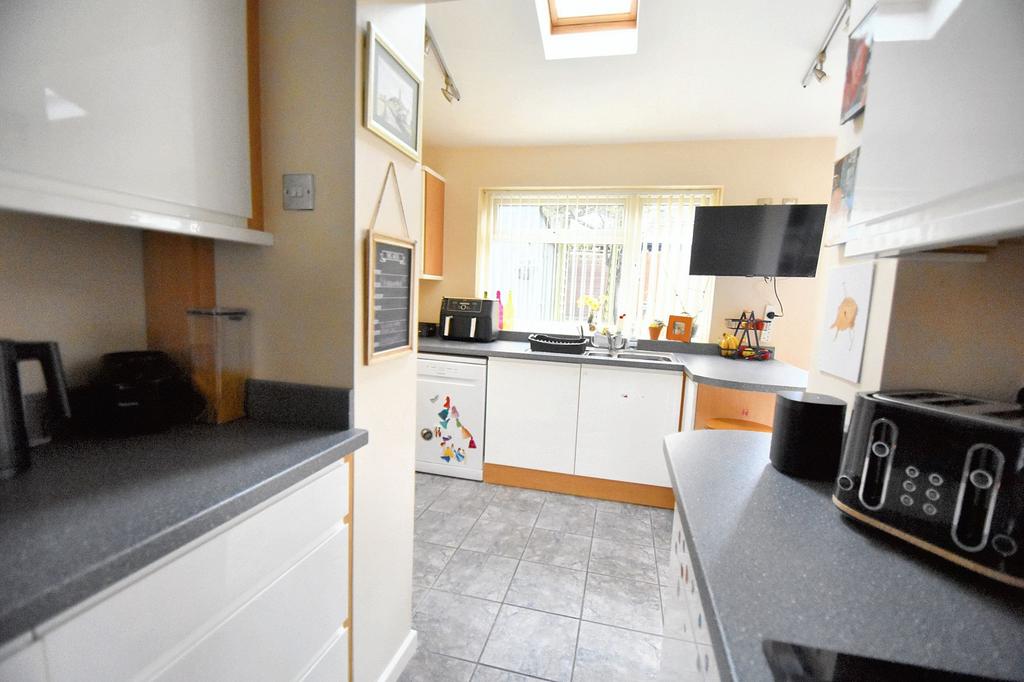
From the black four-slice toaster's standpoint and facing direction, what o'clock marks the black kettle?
The black kettle is roughly at 12 o'clock from the black four-slice toaster.

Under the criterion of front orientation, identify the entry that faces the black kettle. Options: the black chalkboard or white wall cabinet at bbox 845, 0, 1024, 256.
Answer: the white wall cabinet

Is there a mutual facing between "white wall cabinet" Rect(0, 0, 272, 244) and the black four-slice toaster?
yes

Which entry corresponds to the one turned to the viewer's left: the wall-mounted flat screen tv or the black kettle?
the black kettle

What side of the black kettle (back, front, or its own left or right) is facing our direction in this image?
left

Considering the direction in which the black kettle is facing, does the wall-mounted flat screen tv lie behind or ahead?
behind

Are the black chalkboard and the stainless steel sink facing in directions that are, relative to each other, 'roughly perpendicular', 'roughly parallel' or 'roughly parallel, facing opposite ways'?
roughly perpendicular

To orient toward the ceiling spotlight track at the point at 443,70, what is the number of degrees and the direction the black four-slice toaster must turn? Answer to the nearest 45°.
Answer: approximately 45° to its right

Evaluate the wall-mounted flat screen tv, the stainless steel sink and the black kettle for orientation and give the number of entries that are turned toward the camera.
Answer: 2
